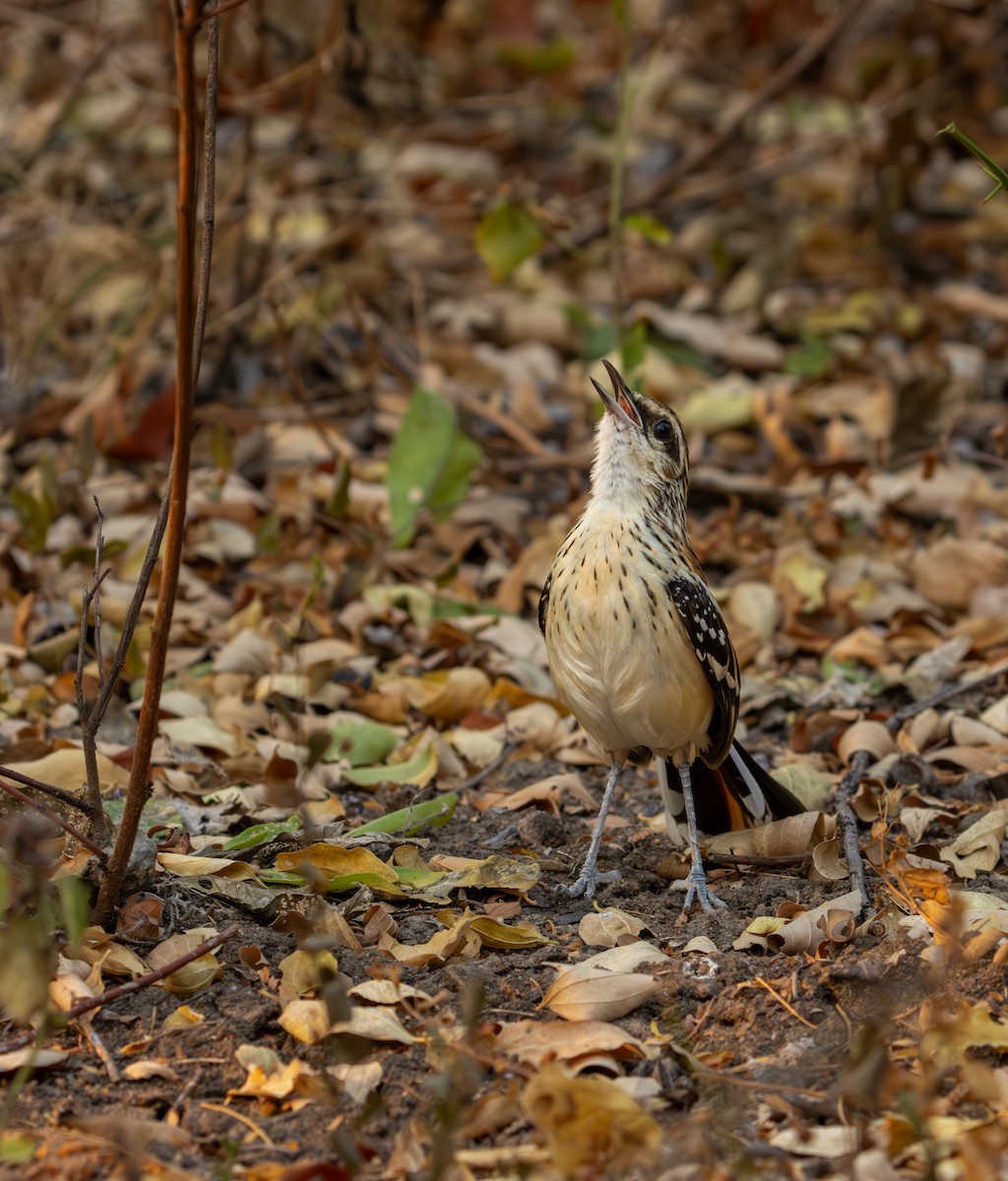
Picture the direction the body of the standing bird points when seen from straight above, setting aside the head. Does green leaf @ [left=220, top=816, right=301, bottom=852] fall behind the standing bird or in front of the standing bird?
in front

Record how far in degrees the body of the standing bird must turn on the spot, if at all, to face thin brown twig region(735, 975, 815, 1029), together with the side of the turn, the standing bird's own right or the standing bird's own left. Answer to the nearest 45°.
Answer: approximately 45° to the standing bird's own left

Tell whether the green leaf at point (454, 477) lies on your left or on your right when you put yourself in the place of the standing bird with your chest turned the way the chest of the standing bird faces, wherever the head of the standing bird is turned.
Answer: on your right

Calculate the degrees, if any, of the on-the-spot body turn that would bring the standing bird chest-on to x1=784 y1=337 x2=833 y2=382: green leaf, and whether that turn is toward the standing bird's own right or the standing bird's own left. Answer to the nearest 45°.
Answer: approximately 135° to the standing bird's own right

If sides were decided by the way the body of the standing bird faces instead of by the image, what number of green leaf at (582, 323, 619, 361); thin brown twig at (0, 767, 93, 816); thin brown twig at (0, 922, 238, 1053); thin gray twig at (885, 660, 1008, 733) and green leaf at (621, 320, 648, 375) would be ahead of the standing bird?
2

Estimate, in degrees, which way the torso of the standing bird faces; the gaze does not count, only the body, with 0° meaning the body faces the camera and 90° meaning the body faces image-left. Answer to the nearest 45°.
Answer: approximately 45°

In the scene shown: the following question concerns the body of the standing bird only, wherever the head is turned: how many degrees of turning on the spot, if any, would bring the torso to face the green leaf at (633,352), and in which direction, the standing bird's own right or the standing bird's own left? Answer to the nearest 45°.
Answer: approximately 135° to the standing bird's own right

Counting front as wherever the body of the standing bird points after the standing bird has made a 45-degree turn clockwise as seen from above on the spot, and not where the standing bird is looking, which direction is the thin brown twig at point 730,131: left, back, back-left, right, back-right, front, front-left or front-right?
right

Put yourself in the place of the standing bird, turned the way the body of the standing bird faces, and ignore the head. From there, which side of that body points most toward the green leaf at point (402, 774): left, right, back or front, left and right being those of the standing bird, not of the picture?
right

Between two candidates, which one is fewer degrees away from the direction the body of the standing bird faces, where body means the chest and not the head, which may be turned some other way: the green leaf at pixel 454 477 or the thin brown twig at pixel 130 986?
the thin brown twig

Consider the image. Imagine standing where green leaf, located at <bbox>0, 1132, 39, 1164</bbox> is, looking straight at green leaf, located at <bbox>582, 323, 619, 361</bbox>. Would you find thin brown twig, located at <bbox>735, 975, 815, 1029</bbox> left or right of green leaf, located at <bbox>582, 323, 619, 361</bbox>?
right

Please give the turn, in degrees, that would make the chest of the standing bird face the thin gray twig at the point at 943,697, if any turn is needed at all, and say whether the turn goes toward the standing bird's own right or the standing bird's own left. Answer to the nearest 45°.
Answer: approximately 180°
